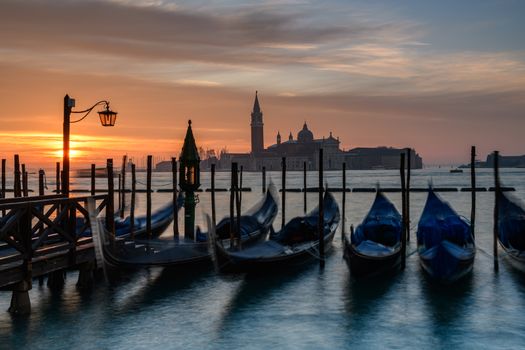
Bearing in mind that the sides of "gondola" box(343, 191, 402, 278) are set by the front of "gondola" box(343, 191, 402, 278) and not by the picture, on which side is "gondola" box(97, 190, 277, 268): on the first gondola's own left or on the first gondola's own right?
on the first gondola's own left

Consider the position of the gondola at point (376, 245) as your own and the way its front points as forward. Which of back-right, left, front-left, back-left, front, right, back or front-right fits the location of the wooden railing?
back-left

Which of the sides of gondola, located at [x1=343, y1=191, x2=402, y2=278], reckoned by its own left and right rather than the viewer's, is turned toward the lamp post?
left

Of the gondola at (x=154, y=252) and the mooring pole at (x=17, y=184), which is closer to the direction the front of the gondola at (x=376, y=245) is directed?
the mooring pole

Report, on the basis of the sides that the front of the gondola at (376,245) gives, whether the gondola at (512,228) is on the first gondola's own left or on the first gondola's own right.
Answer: on the first gondola's own right

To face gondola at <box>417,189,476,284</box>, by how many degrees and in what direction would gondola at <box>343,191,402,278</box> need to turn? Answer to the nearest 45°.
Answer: approximately 45° to its right

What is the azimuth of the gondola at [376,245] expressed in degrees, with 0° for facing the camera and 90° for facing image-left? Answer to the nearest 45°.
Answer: approximately 180°

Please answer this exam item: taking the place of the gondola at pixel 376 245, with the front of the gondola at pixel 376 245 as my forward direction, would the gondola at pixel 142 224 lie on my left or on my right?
on my left

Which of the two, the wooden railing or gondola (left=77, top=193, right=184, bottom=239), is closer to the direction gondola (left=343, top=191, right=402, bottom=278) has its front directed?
the gondola
